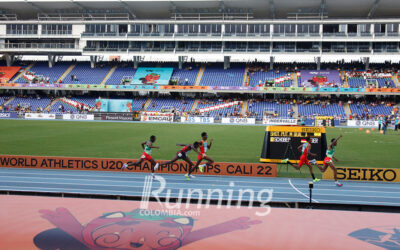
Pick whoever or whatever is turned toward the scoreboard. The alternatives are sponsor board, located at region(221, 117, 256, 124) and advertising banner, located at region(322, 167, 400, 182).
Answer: the sponsor board

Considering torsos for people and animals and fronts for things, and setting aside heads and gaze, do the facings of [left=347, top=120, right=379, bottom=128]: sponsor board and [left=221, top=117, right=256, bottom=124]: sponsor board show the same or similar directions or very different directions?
same or similar directions

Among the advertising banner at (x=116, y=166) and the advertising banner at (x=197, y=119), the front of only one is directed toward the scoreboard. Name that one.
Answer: the advertising banner at (x=197, y=119)

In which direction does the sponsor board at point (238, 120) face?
toward the camera

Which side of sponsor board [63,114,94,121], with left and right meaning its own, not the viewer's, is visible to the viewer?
front

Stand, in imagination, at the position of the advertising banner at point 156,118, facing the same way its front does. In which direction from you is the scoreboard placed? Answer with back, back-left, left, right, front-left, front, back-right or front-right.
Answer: front

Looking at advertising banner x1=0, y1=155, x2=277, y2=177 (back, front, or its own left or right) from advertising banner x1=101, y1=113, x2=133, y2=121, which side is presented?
back

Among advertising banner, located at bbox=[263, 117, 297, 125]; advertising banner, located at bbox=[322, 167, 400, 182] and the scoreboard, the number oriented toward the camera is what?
3

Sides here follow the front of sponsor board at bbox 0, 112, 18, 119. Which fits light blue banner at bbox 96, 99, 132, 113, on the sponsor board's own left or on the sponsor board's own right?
on the sponsor board's own left

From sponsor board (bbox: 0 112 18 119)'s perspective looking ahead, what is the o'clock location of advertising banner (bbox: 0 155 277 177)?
The advertising banner is roughly at 12 o'clock from the sponsor board.

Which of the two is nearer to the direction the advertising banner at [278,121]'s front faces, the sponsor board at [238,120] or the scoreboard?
the scoreboard

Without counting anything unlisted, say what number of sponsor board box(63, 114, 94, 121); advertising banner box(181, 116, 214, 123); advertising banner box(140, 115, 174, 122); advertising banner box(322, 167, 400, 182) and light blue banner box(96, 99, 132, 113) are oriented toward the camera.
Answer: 5

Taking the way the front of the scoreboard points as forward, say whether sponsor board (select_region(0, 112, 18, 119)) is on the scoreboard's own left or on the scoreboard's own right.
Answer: on the scoreboard's own right

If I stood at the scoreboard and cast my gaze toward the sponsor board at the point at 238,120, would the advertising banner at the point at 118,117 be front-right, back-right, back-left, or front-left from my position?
front-left

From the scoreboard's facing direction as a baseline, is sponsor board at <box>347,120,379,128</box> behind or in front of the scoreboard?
behind

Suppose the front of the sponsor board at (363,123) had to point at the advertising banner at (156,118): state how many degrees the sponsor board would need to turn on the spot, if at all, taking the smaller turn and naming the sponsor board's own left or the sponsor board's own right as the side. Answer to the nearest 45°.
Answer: approximately 90° to the sponsor board's own right

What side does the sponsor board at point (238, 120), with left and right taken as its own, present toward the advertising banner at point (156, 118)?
right

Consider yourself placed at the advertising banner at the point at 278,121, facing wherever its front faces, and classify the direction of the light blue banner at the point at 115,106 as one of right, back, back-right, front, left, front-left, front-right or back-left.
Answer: right

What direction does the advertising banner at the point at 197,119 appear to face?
toward the camera
